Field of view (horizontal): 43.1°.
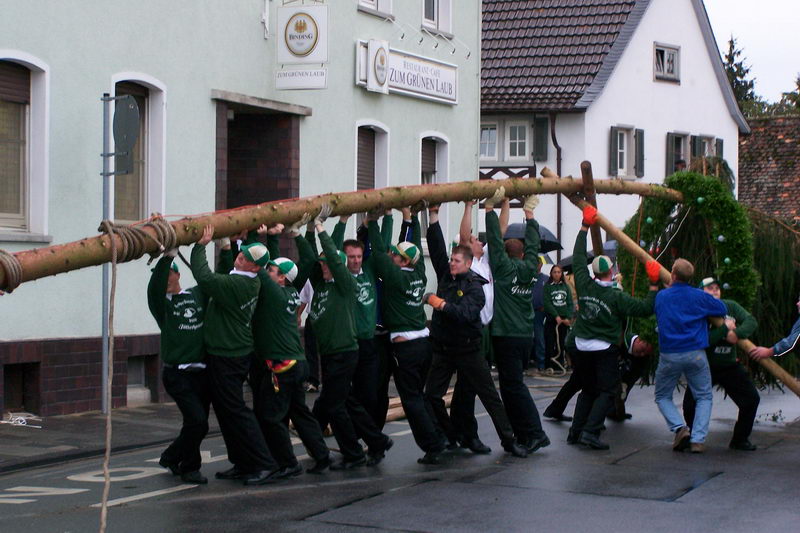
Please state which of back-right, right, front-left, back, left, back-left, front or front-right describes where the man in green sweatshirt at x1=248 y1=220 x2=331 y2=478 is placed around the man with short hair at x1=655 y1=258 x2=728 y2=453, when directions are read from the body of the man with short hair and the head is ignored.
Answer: back-left

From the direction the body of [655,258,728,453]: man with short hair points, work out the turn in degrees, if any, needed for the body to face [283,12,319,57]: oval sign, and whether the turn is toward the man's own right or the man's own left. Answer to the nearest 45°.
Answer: approximately 45° to the man's own left

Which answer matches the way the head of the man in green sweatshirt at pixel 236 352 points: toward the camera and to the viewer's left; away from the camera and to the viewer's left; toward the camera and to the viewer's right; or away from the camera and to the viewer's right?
away from the camera and to the viewer's left

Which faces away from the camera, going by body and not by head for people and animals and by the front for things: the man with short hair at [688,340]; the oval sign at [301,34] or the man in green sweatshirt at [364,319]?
the man with short hair

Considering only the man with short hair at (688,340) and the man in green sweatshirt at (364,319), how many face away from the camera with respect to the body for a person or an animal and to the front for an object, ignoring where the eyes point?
1

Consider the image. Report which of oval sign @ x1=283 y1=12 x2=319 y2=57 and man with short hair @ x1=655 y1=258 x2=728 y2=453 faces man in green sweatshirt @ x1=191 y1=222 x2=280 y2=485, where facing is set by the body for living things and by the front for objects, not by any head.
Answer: the oval sign

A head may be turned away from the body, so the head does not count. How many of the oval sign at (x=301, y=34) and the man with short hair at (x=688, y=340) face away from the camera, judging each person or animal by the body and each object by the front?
1

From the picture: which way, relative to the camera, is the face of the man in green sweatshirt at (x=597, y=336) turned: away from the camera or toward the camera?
away from the camera

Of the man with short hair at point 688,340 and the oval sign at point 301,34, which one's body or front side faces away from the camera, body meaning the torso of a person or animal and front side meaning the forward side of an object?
the man with short hair

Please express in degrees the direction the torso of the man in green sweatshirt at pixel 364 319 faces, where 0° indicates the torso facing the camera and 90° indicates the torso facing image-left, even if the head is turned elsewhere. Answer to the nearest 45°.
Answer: approximately 45°
